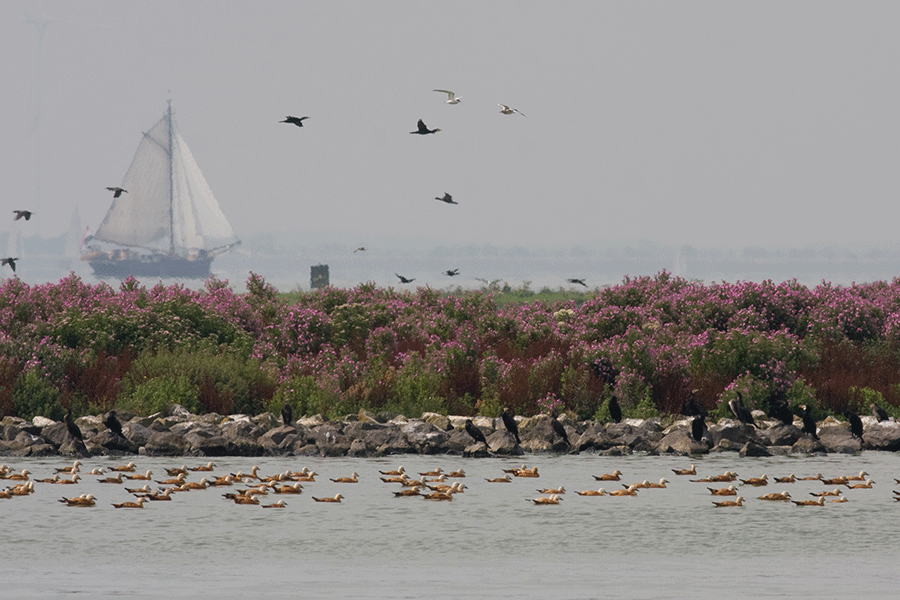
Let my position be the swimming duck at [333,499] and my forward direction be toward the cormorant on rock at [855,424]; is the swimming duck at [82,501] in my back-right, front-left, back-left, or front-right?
back-left

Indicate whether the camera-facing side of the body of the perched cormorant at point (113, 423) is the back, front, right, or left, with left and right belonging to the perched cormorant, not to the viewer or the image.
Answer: left

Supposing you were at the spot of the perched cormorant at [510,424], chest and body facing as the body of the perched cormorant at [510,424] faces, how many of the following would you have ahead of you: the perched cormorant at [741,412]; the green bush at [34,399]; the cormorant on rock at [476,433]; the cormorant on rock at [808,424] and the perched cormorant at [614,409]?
2

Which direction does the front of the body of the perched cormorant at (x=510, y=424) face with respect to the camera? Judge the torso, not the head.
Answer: to the viewer's left

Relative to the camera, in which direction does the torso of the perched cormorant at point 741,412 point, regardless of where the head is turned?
to the viewer's left
